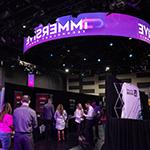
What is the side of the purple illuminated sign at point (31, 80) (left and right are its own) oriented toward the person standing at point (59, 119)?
front

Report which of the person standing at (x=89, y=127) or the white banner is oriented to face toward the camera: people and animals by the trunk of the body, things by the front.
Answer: the white banner

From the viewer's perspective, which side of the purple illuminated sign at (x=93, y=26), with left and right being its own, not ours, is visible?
front

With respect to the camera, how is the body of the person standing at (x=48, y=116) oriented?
away from the camera

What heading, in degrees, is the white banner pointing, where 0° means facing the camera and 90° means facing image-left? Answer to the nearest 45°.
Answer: approximately 0°

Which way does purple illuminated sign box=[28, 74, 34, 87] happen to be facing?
toward the camera

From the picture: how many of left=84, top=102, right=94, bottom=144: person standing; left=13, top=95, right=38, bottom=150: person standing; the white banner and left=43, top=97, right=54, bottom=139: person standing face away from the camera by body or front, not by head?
2

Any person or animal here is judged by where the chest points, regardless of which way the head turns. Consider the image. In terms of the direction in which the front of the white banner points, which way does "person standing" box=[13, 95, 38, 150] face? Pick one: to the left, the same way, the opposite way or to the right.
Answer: the opposite way

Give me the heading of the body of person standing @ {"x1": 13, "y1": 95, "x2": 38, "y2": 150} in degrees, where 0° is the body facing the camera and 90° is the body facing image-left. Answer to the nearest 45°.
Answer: approximately 180°
